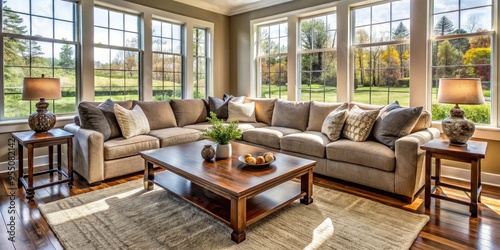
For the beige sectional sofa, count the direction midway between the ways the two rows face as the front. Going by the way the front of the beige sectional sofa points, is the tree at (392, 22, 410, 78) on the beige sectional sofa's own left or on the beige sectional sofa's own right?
on the beige sectional sofa's own left

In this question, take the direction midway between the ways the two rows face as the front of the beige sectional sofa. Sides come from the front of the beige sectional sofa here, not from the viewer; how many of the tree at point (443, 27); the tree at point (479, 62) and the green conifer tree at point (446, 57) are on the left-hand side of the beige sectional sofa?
3

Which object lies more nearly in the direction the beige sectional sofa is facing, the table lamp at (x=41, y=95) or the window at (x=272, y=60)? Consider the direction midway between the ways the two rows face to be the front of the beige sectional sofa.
the table lamp

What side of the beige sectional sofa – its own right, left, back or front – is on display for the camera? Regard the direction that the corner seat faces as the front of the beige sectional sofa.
front

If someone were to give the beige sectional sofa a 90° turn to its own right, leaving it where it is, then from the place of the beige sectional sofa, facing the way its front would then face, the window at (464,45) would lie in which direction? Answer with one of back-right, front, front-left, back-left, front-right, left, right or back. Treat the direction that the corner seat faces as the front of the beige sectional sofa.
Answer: back

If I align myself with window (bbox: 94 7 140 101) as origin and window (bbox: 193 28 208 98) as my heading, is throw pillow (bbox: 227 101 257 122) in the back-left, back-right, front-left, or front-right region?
front-right

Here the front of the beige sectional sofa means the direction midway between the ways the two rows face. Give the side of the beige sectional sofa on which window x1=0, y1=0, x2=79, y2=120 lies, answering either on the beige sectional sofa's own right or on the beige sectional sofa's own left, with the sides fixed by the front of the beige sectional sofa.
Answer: on the beige sectional sofa's own right

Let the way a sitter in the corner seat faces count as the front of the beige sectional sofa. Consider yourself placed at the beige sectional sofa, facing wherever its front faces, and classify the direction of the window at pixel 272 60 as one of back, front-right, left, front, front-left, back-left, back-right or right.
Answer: back

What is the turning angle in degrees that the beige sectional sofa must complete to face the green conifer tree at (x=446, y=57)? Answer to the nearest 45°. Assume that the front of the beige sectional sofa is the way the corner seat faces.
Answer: approximately 90° to its left

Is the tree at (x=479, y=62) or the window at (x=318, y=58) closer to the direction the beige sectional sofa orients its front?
the tree

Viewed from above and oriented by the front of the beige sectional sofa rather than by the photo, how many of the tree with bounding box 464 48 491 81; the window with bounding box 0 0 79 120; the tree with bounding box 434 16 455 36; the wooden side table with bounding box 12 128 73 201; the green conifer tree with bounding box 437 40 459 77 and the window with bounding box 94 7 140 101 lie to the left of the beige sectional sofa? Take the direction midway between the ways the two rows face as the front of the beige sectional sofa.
3
